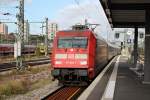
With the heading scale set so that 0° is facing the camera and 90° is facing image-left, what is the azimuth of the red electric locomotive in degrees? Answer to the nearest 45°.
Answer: approximately 0°
